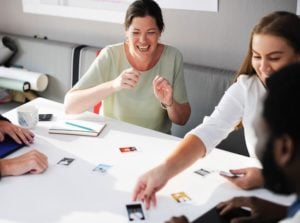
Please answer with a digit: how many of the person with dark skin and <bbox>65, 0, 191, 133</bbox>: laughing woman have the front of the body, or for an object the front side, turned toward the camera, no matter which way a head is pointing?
1

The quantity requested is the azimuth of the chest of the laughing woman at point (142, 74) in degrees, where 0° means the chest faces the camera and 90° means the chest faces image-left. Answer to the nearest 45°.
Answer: approximately 0°

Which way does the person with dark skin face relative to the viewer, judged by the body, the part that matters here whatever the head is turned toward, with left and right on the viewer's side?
facing away from the viewer and to the left of the viewer

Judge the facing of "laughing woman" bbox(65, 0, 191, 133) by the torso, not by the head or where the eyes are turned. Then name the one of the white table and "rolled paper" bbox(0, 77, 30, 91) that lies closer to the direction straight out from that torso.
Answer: the white table

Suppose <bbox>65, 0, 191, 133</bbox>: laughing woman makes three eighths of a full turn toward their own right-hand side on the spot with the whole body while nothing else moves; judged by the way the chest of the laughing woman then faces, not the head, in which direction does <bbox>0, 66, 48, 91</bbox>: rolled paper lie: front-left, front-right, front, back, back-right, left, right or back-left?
front

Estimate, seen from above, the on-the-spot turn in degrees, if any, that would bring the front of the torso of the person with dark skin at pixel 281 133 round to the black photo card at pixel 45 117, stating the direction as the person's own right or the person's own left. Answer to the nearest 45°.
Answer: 0° — they already face it

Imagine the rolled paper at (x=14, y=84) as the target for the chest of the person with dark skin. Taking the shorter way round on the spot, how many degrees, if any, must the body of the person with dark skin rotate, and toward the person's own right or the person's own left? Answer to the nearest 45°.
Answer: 0° — they already face it
